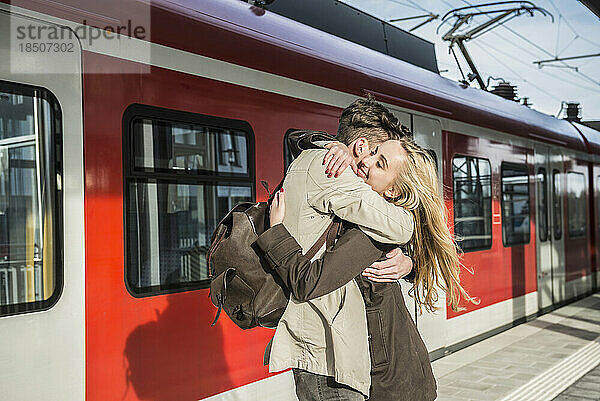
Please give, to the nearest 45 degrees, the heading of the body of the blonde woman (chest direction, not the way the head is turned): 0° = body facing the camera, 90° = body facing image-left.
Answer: approximately 90°
